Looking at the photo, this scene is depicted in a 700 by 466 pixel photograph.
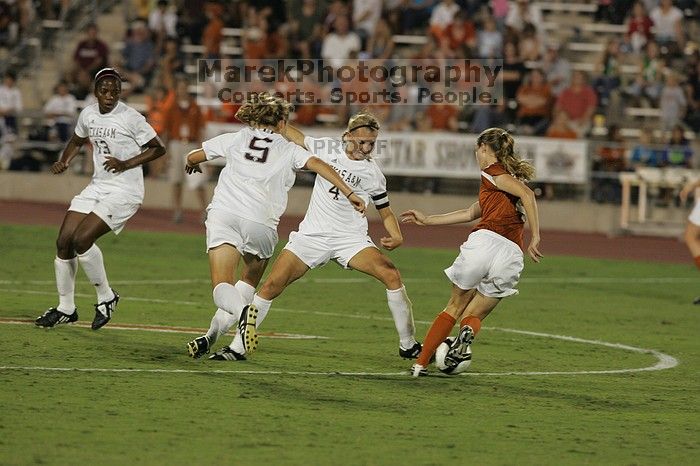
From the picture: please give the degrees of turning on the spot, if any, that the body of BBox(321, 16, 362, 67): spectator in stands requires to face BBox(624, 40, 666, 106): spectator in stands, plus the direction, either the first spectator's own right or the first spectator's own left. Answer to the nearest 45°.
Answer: approximately 90° to the first spectator's own left

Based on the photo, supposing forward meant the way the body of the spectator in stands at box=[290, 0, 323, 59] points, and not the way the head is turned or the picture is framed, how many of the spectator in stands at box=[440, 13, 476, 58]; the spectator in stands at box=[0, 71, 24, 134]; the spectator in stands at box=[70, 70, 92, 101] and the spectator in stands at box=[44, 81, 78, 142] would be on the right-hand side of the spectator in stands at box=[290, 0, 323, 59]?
3

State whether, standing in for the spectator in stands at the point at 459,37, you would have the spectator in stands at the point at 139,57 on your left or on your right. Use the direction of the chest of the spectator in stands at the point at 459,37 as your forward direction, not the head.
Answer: on your right

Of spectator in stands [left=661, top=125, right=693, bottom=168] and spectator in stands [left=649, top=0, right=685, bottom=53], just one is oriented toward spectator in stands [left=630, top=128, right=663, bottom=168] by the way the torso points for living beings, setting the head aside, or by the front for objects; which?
spectator in stands [left=649, top=0, right=685, bottom=53]

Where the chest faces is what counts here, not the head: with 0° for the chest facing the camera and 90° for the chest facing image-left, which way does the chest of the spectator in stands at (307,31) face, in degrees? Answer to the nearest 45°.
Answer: approximately 0°

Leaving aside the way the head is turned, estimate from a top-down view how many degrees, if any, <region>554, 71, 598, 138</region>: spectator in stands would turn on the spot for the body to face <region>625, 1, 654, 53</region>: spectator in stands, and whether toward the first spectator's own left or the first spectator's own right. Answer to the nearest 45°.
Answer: approximately 135° to the first spectator's own left

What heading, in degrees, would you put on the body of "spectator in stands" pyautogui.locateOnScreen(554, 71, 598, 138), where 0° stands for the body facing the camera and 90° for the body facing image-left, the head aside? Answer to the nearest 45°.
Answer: approximately 0°

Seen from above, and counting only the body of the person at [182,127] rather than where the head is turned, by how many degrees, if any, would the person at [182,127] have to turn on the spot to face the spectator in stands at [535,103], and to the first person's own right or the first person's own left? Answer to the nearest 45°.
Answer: approximately 90° to the first person's own left

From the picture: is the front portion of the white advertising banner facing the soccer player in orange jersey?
yes

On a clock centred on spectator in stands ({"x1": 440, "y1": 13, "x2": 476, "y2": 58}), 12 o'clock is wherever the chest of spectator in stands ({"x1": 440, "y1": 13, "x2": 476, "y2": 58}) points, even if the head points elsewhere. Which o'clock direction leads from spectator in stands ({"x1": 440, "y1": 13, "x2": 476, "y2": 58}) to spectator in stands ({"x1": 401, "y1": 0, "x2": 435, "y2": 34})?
spectator in stands ({"x1": 401, "y1": 0, "x2": 435, "y2": 34}) is roughly at 5 o'clock from spectator in stands ({"x1": 440, "y1": 13, "x2": 476, "y2": 58}).

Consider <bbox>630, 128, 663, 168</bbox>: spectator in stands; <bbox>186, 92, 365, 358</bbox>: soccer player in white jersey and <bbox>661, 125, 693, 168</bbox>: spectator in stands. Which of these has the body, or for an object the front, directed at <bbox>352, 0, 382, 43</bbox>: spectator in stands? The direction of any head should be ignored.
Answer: the soccer player in white jersey
